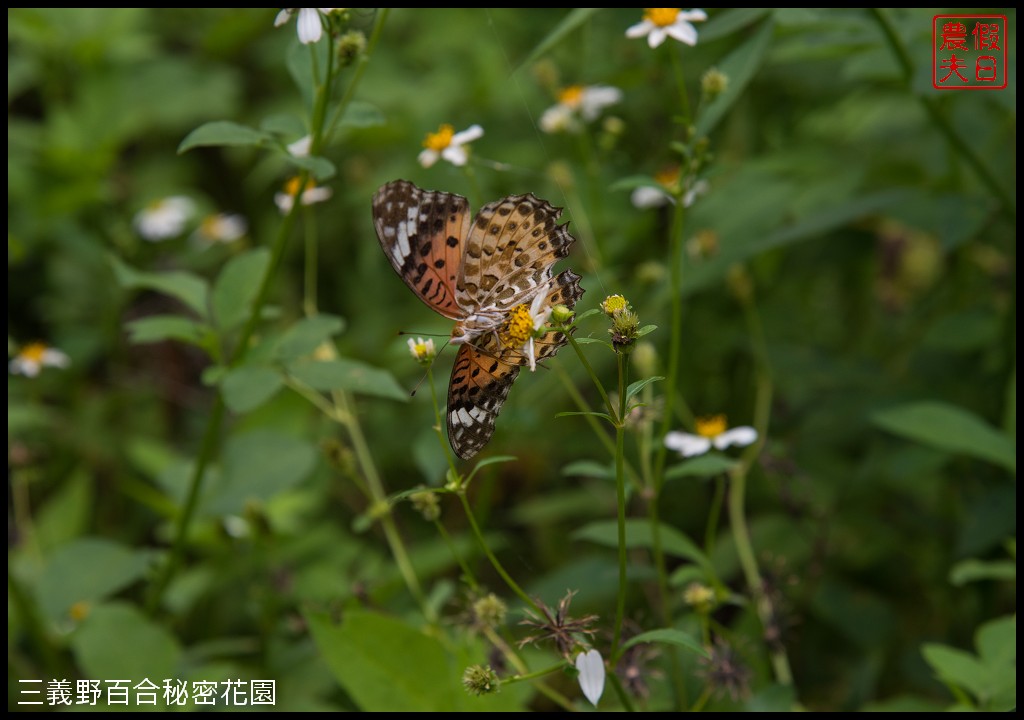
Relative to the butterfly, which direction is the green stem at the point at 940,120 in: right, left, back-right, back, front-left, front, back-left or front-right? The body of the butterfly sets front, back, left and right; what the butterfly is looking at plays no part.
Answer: back-right
